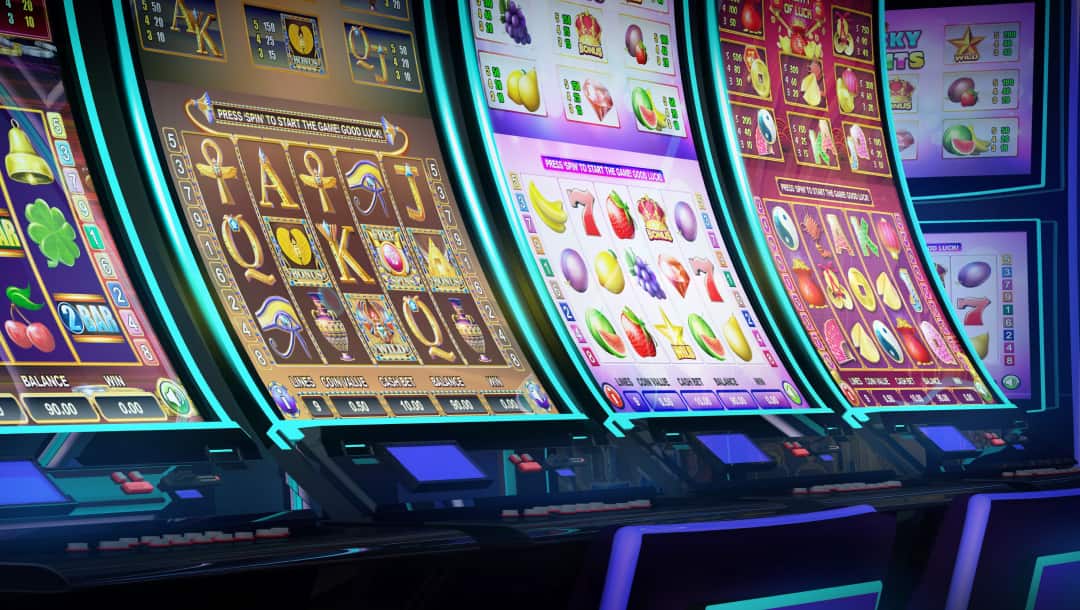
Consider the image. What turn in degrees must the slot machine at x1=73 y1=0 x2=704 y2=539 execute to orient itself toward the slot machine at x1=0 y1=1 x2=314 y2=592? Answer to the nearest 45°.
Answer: approximately 90° to its right

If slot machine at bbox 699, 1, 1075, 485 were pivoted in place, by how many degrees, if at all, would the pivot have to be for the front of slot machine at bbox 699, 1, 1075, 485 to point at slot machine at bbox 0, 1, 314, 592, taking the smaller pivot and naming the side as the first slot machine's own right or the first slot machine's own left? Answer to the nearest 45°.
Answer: approximately 90° to the first slot machine's own right

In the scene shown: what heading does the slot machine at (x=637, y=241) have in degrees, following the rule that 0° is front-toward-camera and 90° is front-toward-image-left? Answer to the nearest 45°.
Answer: approximately 315°

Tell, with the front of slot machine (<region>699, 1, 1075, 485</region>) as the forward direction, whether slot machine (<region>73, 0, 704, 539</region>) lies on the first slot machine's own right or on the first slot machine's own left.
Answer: on the first slot machine's own right

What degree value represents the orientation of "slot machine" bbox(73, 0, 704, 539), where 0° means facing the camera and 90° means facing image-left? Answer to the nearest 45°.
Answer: approximately 315°

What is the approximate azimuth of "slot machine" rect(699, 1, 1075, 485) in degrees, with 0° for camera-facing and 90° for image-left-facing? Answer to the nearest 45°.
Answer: approximately 315°

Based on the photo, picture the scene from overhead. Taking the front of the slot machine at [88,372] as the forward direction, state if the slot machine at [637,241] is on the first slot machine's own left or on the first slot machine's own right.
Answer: on the first slot machine's own left
